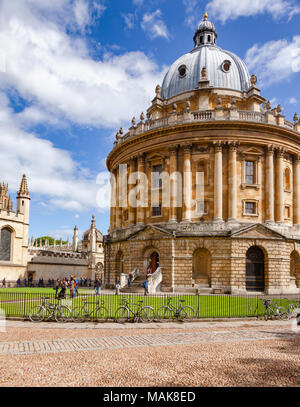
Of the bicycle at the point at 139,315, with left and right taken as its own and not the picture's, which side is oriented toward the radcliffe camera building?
right

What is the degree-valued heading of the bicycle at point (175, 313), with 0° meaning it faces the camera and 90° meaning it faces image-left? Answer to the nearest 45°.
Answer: approximately 90°

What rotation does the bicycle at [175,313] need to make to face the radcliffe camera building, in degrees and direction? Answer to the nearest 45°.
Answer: approximately 90° to its right

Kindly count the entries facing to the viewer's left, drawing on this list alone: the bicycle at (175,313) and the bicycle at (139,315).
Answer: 2

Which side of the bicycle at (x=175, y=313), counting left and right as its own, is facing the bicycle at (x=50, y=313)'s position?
front

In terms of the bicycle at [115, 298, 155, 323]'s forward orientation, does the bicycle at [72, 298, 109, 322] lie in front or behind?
in front

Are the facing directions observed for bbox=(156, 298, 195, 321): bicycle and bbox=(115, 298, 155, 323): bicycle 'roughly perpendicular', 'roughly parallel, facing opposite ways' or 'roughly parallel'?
roughly parallel

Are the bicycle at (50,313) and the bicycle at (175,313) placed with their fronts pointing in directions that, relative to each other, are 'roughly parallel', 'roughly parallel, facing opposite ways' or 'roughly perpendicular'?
roughly parallel

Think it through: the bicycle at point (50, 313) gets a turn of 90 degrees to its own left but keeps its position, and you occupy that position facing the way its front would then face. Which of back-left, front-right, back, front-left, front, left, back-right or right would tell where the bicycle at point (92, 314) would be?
left

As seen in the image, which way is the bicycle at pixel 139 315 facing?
to the viewer's left

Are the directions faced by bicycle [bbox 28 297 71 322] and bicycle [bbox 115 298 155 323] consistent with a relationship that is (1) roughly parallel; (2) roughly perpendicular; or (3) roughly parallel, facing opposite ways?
roughly parallel

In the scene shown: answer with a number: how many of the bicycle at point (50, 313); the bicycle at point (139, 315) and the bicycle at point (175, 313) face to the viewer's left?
3

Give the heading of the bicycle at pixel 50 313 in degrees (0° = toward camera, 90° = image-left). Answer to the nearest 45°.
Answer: approximately 90°

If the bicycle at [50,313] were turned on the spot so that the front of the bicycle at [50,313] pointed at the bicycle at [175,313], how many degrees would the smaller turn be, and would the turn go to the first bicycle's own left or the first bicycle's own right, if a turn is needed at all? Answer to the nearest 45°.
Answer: approximately 180°

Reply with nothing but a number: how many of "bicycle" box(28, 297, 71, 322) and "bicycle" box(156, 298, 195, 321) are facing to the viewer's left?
2

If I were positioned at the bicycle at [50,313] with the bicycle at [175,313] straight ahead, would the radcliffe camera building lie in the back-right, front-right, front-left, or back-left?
front-left
